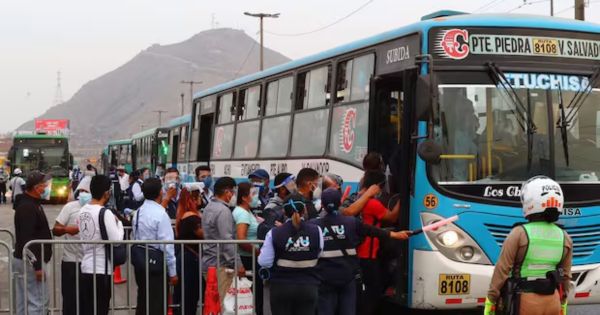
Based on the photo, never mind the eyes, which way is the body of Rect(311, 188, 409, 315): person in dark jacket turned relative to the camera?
away from the camera

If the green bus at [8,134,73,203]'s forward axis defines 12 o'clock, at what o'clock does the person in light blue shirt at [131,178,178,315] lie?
The person in light blue shirt is roughly at 12 o'clock from the green bus.

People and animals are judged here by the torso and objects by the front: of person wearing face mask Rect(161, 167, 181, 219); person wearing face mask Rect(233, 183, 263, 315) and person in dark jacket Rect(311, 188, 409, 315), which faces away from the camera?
the person in dark jacket

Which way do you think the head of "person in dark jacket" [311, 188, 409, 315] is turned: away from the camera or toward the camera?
away from the camera

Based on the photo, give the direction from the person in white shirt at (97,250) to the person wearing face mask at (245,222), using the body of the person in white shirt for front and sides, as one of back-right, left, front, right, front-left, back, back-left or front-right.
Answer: front-right

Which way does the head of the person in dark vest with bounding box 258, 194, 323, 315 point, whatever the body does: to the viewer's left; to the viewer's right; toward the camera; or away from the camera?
away from the camera

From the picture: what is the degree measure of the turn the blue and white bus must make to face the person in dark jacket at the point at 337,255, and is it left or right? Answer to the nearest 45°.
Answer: approximately 90° to its right

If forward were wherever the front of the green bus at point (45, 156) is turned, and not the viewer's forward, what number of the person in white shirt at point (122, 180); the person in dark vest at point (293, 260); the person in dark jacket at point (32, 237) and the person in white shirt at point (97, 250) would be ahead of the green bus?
4

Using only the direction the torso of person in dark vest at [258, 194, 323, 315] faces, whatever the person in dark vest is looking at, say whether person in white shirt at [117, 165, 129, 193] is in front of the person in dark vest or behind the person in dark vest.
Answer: in front

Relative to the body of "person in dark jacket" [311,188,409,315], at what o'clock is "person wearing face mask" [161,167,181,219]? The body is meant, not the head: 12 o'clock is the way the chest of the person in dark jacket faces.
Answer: The person wearing face mask is roughly at 11 o'clock from the person in dark jacket.

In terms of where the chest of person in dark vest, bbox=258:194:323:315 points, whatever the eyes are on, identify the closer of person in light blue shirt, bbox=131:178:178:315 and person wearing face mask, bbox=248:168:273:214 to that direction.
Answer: the person wearing face mask
